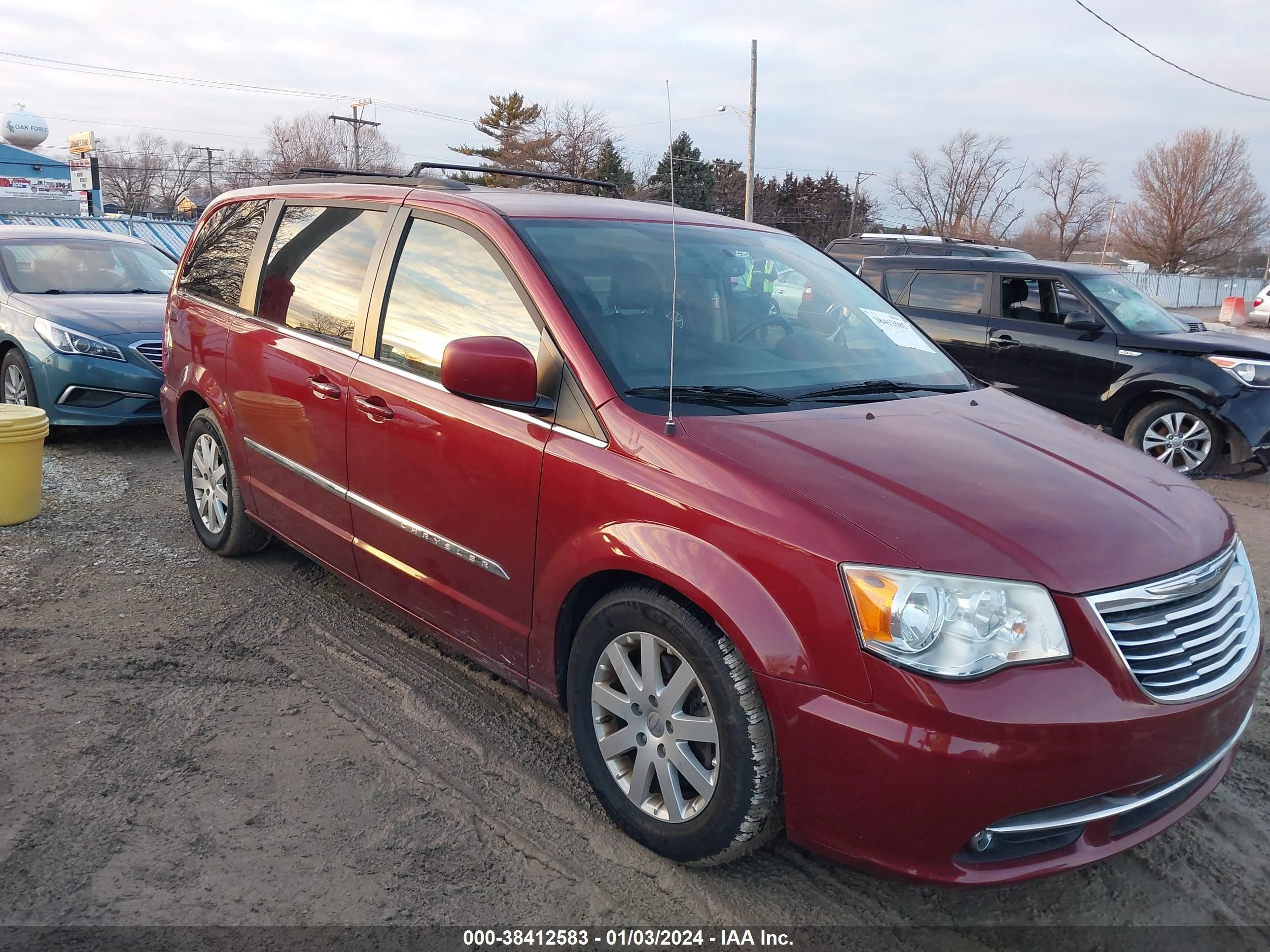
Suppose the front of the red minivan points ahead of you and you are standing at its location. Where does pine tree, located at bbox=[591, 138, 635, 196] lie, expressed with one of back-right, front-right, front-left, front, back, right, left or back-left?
back-left

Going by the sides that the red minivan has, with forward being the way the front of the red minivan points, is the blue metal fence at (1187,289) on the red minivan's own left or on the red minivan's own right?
on the red minivan's own left

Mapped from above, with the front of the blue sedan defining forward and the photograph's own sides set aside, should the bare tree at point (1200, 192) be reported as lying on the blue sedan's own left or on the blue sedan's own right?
on the blue sedan's own left

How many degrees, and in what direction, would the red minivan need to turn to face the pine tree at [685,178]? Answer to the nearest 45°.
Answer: approximately 135° to its left

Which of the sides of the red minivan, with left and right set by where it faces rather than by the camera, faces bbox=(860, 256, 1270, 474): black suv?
left

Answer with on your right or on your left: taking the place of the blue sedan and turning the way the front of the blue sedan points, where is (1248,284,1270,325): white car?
on your left

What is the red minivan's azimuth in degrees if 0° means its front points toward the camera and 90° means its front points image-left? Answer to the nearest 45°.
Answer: approximately 315°

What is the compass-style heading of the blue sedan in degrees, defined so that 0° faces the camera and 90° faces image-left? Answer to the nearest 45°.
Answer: approximately 315°

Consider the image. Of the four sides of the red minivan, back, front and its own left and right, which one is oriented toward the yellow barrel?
back

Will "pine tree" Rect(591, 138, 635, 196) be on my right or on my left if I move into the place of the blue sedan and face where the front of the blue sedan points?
on my left
